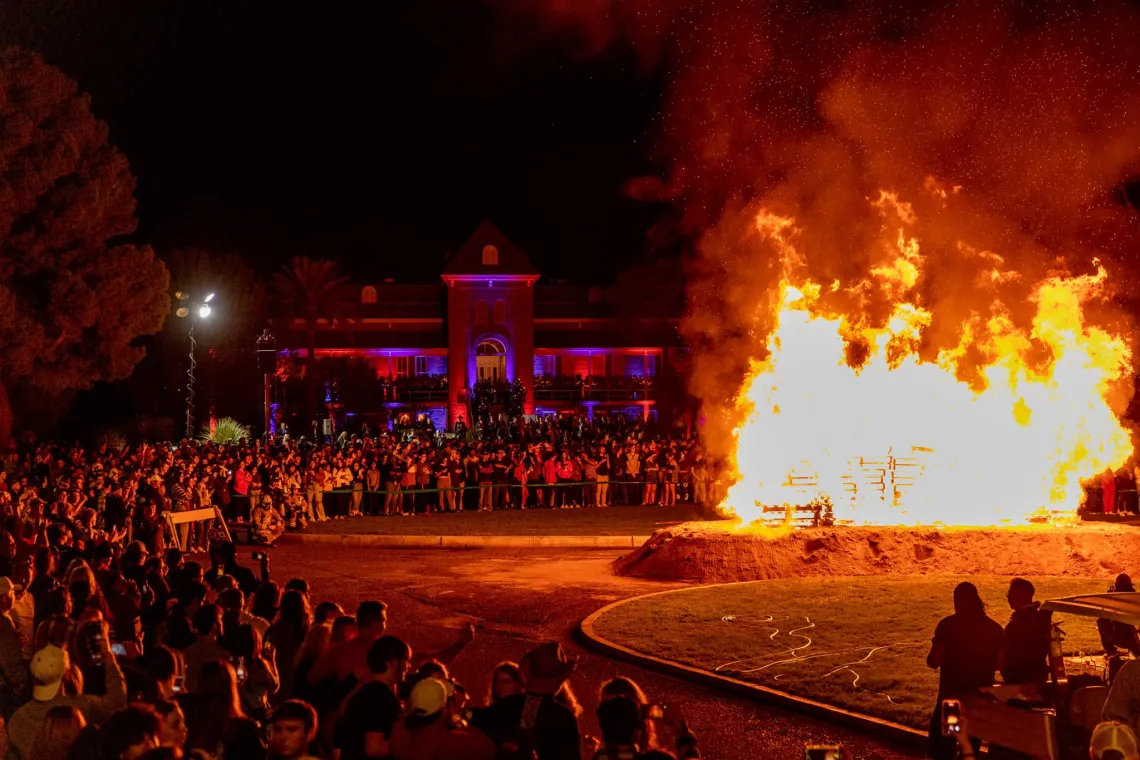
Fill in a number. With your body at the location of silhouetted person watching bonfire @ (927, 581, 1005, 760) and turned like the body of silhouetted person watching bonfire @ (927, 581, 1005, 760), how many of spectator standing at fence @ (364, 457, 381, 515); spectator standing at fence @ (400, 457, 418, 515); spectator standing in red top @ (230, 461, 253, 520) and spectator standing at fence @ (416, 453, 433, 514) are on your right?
0

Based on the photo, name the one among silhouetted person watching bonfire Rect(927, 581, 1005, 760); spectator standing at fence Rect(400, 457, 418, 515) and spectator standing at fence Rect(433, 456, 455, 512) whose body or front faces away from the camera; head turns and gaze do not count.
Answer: the silhouetted person watching bonfire

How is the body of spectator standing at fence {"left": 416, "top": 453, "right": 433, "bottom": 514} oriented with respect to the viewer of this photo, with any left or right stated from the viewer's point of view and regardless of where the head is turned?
facing the viewer and to the right of the viewer

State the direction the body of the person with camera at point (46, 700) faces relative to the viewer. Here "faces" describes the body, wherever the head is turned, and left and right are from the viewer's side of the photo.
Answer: facing away from the viewer and to the right of the viewer

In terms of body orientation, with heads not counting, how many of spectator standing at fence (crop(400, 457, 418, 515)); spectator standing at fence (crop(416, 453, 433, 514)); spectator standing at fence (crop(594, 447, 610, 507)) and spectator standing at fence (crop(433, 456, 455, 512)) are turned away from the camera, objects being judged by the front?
0

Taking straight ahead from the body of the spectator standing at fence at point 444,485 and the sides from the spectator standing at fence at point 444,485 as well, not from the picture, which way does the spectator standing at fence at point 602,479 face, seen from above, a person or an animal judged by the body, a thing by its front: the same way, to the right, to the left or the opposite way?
the same way

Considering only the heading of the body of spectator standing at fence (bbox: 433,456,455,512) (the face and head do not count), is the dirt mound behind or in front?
in front

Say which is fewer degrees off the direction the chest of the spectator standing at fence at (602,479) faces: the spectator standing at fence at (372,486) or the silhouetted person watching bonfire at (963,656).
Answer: the silhouetted person watching bonfire

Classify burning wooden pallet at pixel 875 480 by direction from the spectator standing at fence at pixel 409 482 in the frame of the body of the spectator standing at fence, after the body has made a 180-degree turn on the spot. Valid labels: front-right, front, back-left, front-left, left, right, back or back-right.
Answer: back

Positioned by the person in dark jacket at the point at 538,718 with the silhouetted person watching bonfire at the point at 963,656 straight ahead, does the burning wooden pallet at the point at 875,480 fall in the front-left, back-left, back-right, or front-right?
front-left

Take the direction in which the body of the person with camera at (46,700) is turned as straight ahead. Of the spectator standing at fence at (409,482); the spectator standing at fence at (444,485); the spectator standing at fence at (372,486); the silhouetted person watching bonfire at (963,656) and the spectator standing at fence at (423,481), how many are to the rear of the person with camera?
0

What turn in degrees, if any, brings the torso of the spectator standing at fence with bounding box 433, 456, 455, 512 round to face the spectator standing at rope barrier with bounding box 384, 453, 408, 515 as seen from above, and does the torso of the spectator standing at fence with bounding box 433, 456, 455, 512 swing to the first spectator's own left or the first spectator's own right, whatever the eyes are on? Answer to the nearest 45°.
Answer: approximately 135° to the first spectator's own right

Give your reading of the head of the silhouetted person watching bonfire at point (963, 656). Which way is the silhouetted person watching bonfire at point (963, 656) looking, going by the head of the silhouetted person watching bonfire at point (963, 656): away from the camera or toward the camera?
away from the camera

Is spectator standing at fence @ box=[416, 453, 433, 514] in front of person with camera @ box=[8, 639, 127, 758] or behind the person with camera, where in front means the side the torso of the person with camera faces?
in front

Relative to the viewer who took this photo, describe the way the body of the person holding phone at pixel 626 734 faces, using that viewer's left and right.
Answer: facing away from the viewer and to the right of the viewer

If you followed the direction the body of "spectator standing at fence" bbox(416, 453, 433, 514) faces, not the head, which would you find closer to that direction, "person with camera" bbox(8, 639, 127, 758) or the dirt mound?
the dirt mound

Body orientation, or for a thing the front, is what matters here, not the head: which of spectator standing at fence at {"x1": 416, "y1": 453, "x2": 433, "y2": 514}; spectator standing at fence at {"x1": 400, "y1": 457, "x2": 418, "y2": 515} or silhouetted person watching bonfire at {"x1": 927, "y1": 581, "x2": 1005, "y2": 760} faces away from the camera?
the silhouetted person watching bonfire

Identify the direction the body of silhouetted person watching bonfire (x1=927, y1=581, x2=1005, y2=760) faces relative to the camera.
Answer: away from the camera
